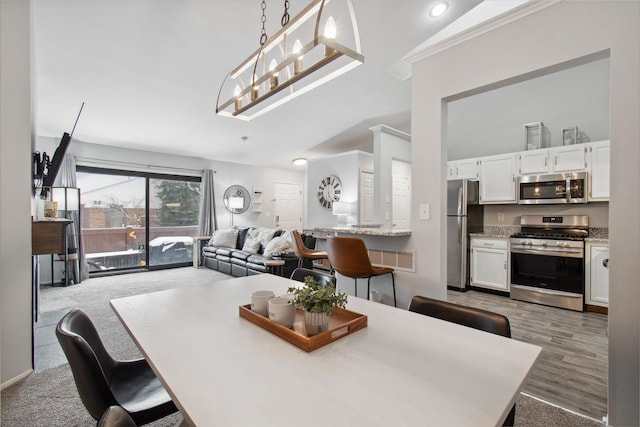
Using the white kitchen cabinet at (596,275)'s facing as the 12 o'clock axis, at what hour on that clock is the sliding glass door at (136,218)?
The sliding glass door is roughly at 2 o'clock from the white kitchen cabinet.

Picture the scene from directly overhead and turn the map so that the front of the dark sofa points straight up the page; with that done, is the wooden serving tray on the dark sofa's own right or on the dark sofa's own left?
on the dark sofa's own left

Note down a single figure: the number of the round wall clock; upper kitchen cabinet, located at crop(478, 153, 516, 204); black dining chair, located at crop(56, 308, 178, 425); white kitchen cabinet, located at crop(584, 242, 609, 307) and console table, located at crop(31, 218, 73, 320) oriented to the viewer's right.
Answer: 2

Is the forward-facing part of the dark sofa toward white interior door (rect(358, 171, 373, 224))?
no

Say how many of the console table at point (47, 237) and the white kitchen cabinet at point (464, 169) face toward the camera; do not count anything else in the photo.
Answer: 1

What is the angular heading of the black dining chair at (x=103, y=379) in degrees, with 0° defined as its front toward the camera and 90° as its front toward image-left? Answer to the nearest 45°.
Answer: approximately 270°

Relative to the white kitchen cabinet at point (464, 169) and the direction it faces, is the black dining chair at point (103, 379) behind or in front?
in front

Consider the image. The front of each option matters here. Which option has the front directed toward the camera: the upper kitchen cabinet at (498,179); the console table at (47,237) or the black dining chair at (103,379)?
the upper kitchen cabinet

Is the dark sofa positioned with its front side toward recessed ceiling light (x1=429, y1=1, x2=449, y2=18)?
no

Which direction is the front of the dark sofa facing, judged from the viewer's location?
facing the viewer and to the left of the viewer

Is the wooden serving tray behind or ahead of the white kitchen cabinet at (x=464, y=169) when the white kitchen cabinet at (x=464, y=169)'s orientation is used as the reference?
ahead

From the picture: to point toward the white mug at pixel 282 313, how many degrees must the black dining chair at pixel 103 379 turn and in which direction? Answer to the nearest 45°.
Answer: approximately 45° to its right

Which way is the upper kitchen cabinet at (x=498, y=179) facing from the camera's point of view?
toward the camera

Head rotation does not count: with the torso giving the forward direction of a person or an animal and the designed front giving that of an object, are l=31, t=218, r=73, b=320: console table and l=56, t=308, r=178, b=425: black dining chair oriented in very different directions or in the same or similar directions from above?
same or similar directions

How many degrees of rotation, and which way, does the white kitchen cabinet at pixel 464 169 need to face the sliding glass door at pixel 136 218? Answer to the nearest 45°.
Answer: approximately 90° to its right

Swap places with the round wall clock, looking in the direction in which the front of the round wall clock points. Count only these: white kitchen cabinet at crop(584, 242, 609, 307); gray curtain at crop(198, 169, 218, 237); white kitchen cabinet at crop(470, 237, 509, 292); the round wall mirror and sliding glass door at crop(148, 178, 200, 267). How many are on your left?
2

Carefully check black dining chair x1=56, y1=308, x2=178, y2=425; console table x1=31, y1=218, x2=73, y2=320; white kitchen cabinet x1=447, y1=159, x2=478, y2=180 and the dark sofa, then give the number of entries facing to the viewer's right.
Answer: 2

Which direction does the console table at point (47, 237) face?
to the viewer's right

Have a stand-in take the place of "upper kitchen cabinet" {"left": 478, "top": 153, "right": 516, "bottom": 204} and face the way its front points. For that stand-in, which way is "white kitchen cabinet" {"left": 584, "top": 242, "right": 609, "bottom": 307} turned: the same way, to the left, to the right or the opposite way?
the same way

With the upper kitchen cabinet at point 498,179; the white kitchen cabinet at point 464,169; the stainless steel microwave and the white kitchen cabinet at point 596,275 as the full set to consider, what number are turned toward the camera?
4

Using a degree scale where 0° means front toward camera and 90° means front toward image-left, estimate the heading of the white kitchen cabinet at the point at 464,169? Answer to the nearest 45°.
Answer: approximately 0°
